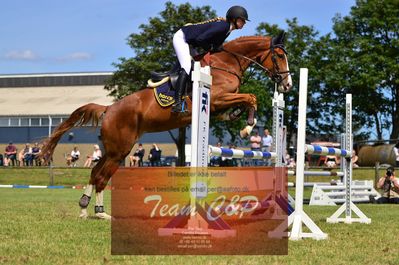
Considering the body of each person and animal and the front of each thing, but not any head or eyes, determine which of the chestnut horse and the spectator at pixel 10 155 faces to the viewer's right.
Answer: the chestnut horse

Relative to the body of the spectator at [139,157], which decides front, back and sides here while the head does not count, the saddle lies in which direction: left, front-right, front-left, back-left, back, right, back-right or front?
front-left

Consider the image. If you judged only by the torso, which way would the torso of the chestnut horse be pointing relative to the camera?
to the viewer's right

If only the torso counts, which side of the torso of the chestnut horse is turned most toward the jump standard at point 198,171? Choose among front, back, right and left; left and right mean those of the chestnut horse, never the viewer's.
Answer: right

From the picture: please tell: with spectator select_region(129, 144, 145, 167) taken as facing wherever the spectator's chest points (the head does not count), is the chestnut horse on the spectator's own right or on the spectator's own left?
on the spectator's own left

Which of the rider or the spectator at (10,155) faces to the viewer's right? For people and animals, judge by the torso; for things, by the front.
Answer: the rider

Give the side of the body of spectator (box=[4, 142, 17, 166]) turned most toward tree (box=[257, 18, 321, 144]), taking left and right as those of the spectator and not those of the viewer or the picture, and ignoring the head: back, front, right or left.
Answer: left

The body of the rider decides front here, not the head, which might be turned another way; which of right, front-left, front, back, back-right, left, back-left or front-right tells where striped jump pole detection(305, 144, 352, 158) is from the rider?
front

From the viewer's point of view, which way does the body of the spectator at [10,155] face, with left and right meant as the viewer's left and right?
facing the viewer

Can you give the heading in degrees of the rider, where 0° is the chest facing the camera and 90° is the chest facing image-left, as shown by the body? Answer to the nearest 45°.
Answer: approximately 270°

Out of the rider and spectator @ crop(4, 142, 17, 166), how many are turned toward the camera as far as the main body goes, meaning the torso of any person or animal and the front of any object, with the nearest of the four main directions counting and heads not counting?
1

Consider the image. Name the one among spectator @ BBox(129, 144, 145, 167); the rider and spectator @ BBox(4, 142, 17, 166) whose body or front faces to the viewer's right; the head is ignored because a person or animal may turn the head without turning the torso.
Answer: the rider
